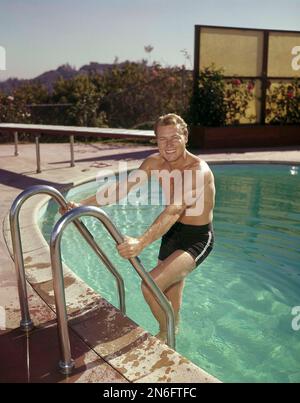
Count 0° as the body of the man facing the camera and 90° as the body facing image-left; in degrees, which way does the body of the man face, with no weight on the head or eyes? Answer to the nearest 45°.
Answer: approximately 45°

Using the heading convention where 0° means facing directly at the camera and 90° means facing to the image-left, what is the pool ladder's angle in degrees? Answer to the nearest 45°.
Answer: approximately 225°
